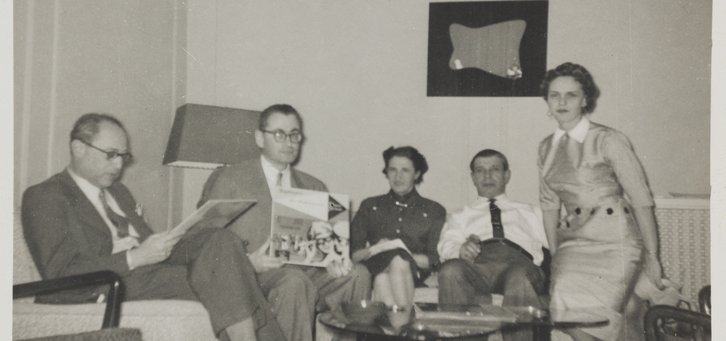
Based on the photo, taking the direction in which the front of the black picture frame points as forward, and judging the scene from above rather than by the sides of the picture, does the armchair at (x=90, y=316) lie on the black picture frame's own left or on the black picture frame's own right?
on the black picture frame's own right

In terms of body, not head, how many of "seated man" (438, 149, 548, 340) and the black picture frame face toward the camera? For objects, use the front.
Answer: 2

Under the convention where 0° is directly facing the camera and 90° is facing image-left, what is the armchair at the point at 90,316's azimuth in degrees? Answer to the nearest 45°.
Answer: approximately 315°

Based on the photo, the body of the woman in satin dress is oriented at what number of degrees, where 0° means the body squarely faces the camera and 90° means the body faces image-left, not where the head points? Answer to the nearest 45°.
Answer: approximately 45°

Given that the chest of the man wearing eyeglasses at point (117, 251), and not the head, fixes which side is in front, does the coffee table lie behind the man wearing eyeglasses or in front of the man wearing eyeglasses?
in front

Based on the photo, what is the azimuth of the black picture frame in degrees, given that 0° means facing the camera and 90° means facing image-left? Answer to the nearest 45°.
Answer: approximately 0°

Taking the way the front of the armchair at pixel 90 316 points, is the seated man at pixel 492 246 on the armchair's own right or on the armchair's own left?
on the armchair's own left

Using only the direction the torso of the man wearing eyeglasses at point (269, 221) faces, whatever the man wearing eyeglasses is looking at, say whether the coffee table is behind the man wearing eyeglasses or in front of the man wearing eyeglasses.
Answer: in front
